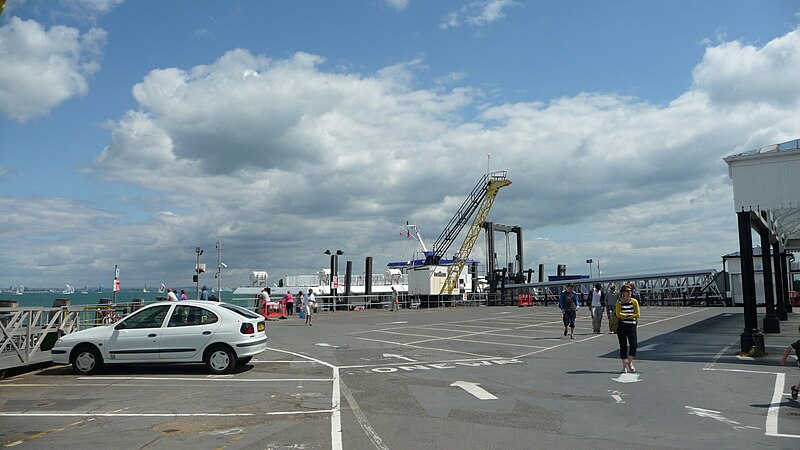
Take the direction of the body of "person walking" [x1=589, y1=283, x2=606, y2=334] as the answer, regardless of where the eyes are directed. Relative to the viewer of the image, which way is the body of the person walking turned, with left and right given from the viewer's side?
facing the viewer

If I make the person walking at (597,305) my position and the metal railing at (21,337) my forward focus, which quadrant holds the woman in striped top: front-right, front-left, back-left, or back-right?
front-left

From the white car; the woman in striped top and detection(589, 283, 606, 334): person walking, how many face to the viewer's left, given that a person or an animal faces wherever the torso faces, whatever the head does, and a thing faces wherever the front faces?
1

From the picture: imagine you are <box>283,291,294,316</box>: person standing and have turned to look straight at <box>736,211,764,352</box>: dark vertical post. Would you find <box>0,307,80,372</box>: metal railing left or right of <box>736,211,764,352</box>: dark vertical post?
right

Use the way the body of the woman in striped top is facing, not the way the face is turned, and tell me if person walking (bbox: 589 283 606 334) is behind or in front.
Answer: behind

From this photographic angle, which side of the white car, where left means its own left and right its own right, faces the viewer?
left

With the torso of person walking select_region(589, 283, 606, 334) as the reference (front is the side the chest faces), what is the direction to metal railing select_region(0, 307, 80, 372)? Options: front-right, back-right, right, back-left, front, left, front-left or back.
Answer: front-right

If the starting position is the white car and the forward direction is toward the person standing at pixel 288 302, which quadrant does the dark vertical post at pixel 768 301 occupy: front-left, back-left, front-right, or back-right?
front-right

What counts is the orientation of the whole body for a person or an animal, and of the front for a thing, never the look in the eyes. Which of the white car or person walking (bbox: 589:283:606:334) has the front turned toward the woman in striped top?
the person walking

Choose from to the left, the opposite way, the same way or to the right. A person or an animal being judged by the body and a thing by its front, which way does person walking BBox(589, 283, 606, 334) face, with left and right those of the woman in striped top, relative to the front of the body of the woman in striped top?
the same way

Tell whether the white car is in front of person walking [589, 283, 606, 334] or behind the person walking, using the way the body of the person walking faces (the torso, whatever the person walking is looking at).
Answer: in front

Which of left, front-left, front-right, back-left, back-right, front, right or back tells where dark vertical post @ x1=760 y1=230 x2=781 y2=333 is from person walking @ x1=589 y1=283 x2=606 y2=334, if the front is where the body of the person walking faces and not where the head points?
left

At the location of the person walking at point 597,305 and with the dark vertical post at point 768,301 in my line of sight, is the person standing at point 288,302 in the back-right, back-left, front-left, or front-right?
back-left

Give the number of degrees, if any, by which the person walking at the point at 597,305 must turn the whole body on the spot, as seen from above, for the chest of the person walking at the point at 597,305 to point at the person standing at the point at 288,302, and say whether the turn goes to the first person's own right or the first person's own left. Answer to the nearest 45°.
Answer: approximately 135° to the first person's own right

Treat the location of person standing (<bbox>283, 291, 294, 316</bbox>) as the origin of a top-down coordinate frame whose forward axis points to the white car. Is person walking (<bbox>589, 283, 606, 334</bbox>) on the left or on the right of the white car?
left

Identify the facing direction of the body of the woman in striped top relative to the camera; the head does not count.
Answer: toward the camera

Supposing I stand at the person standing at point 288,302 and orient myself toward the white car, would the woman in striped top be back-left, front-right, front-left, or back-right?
front-left
